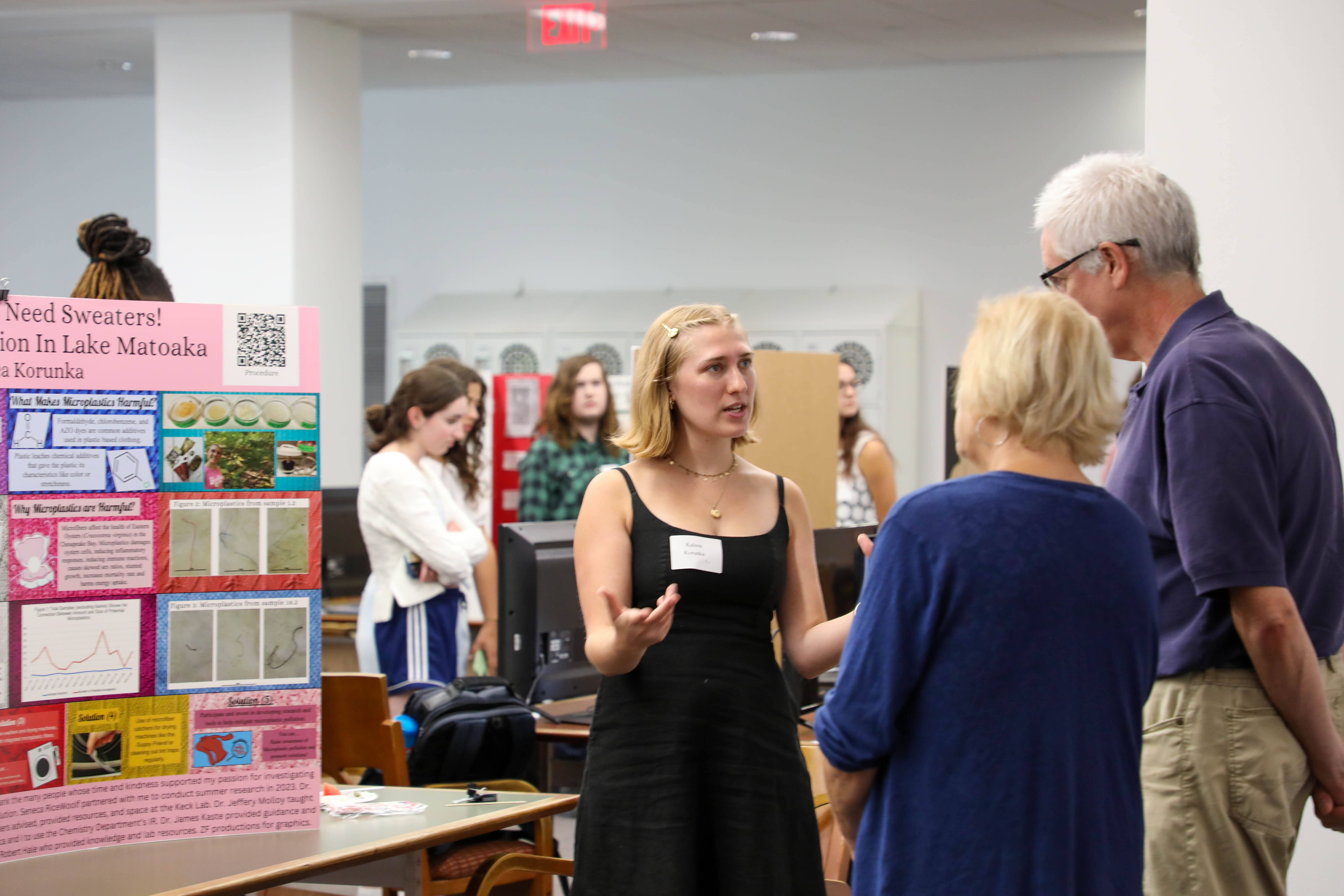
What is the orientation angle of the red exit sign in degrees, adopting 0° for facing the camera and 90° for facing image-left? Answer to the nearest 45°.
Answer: approximately 0°

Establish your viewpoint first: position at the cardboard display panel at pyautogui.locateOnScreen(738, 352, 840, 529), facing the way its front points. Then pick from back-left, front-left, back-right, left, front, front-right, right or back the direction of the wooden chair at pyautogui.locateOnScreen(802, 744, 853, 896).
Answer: back

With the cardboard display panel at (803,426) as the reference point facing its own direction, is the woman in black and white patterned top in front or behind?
in front

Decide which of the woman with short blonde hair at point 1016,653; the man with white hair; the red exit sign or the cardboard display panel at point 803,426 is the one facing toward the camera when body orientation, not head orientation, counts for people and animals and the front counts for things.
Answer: the red exit sign

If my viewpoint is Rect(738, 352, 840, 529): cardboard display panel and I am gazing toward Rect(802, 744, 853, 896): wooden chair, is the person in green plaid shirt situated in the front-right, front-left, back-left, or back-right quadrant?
back-right

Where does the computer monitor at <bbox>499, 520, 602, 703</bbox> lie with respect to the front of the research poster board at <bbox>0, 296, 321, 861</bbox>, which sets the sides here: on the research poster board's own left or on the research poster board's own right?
on the research poster board's own left

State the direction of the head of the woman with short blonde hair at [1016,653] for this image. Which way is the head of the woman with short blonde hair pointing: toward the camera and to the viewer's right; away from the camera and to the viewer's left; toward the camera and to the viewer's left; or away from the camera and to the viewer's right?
away from the camera and to the viewer's left

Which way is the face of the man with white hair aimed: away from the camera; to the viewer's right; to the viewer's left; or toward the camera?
to the viewer's left

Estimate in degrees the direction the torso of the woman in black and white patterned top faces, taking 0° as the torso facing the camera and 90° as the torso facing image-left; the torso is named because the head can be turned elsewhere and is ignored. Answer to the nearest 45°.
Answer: approximately 45°

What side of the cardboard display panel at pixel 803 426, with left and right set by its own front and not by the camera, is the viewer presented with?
back

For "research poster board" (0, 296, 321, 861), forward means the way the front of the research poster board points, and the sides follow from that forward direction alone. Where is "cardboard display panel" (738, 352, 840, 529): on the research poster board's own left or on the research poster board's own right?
on the research poster board's own left

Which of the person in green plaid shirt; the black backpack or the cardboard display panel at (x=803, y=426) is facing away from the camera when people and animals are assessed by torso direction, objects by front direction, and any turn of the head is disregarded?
the cardboard display panel

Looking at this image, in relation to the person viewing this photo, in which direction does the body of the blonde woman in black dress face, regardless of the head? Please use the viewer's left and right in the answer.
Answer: facing the viewer and to the right of the viewer
